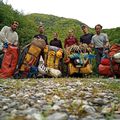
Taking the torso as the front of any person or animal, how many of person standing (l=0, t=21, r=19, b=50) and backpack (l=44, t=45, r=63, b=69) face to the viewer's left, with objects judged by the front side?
0

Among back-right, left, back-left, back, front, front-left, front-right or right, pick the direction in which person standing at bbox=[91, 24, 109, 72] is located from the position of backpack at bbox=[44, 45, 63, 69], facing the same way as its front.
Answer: left

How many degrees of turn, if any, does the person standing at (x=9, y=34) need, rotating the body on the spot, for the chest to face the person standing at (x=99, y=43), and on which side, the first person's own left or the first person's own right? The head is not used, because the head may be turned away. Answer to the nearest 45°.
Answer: approximately 45° to the first person's own left

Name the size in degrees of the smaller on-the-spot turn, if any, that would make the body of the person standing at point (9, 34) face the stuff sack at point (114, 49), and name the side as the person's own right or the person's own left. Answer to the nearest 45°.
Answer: approximately 45° to the person's own left

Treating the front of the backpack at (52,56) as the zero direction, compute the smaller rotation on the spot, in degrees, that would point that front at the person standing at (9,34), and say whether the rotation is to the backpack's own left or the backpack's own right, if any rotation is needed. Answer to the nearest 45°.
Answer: approximately 90° to the backpack's own right

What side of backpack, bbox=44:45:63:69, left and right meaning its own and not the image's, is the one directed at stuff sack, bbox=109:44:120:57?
left

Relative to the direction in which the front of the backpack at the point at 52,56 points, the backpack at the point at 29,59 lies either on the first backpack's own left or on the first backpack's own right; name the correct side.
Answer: on the first backpack's own right

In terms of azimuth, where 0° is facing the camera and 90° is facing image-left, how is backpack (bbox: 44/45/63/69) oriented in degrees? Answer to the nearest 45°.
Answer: approximately 0°
